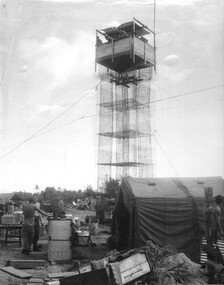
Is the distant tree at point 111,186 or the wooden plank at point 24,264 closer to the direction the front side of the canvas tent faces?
the wooden plank

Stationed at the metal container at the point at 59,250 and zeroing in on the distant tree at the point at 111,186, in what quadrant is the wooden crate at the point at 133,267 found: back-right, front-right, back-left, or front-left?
back-right

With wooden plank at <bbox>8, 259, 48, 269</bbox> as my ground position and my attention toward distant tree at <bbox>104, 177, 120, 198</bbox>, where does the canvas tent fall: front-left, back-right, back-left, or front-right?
front-right

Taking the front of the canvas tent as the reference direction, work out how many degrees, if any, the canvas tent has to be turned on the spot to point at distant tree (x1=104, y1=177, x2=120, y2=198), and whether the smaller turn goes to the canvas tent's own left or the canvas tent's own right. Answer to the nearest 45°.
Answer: approximately 90° to the canvas tent's own right

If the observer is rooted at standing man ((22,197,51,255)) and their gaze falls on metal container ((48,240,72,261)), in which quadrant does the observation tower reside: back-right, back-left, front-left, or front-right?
back-left

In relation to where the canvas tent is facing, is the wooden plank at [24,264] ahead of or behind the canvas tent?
ahead

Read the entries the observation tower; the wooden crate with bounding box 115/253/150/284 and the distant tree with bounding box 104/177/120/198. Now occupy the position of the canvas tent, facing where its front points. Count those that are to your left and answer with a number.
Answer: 1

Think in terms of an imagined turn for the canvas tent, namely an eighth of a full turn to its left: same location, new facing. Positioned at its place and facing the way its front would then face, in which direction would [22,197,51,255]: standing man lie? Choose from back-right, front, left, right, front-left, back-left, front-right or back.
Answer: front-right

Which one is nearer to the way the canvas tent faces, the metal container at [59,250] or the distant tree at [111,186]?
the metal container

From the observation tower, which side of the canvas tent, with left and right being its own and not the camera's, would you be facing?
right

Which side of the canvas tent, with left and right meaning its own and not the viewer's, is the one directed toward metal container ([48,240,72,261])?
front

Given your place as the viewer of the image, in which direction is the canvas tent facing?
facing to the left of the viewer
